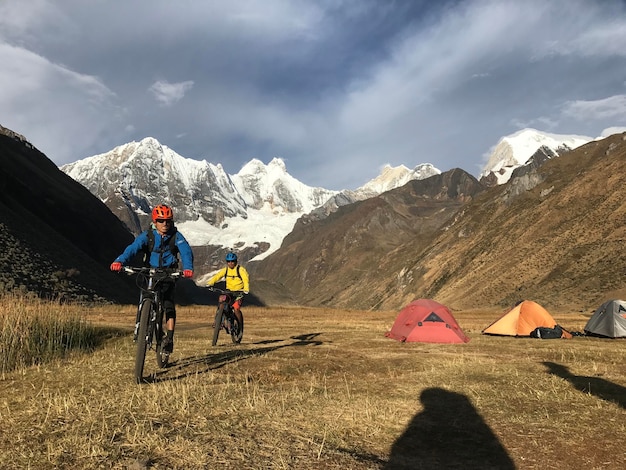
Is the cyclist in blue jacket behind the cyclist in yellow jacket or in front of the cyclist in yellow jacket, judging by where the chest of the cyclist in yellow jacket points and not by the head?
in front

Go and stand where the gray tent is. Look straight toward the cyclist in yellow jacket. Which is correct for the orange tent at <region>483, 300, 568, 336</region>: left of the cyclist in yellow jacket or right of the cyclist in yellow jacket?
right

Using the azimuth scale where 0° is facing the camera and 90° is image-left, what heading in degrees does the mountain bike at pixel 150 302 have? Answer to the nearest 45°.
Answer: approximately 0°

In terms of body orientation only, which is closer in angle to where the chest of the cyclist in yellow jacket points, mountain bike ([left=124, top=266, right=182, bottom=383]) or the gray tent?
the mountain bike

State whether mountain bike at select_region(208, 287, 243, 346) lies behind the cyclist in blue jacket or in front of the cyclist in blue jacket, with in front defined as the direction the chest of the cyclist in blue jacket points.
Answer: behind

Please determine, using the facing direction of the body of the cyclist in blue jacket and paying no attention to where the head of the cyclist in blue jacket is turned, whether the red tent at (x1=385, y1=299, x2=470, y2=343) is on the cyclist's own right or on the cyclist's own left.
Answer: on the cyclist's own left

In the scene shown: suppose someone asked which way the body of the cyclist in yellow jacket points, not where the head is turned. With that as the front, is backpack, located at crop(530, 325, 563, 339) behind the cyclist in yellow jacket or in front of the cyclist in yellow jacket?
behind
